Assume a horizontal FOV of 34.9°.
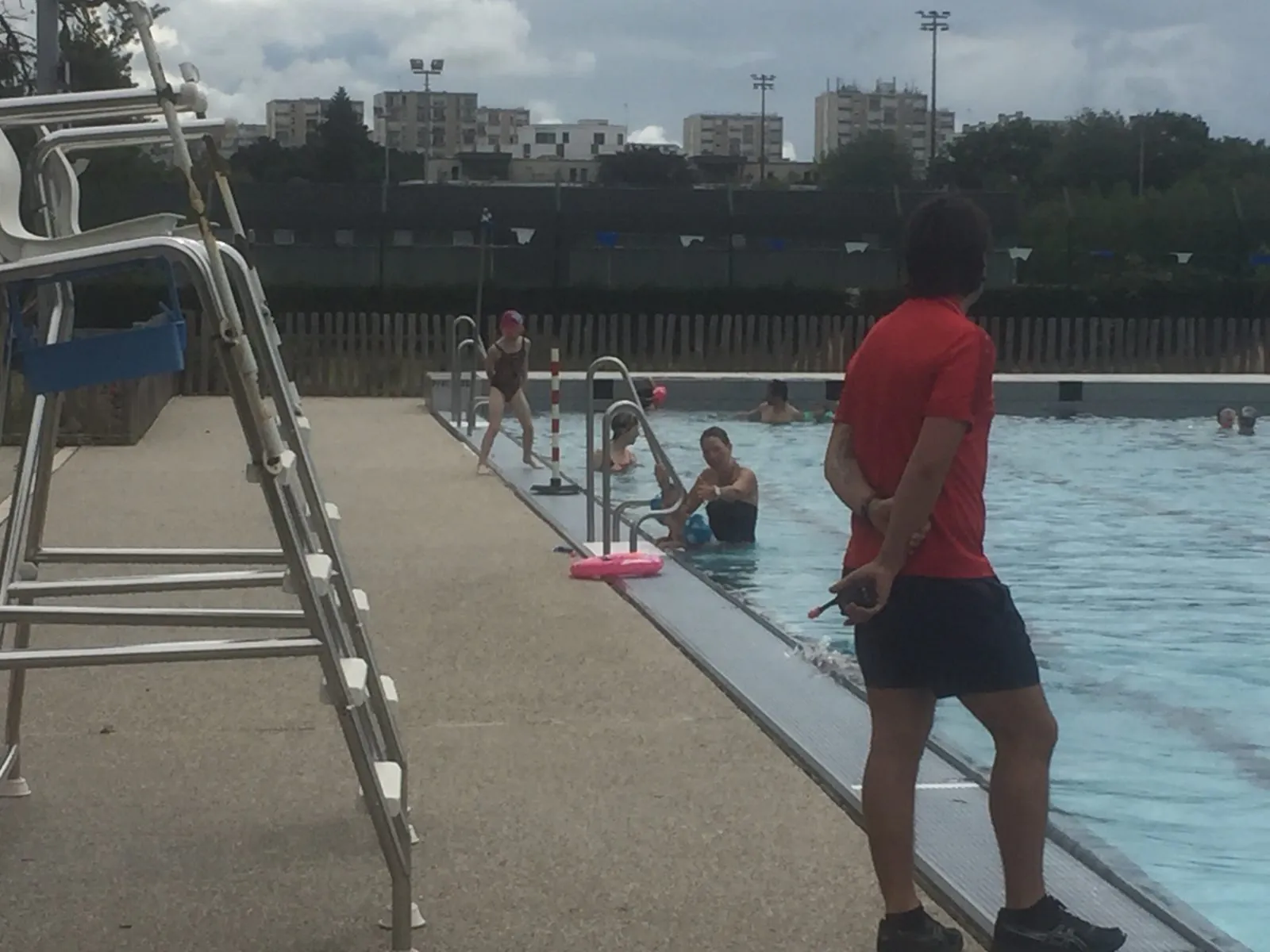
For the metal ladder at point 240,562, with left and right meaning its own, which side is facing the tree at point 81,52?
left

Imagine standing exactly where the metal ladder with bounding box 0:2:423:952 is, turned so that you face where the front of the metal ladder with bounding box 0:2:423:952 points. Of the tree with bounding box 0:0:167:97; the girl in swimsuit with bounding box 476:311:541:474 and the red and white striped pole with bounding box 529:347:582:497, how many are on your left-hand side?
3

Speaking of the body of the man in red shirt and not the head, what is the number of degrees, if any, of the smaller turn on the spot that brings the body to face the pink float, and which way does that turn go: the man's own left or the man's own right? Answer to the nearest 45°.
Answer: approximately 45° to the man's own left

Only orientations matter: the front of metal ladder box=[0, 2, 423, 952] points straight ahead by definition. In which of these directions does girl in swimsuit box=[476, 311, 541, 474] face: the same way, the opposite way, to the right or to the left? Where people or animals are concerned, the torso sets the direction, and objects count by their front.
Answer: to the right

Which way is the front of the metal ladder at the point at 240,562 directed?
to the viewer's right

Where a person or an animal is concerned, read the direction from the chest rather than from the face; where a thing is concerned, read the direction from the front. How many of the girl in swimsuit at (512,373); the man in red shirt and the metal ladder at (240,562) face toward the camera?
1

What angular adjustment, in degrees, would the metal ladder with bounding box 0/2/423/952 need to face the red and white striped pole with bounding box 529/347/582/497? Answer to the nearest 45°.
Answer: approximately 90° to its left

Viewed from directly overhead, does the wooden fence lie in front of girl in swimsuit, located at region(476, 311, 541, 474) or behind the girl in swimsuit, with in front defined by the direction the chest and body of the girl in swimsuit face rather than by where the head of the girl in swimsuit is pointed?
behind

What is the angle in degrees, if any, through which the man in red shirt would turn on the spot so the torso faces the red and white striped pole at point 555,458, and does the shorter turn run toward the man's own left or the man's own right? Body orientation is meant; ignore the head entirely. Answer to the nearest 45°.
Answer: approximately 45° to the man's own left

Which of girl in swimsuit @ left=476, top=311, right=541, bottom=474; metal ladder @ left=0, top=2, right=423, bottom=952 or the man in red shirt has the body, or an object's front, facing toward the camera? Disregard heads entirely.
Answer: the girl in swimsuit

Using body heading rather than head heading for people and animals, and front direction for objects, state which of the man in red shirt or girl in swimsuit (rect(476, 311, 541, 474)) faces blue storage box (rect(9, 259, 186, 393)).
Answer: the girl in swimsuit

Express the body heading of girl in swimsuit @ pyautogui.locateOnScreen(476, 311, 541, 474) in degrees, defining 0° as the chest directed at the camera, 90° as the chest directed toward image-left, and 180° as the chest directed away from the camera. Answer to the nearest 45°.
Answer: approximately 0°

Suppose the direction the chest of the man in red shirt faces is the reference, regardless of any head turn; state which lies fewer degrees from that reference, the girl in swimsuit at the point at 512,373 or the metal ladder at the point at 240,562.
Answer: the girl in swimsuit

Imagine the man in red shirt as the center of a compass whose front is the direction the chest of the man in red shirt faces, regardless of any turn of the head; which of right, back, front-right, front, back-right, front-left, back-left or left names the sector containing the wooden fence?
front-left

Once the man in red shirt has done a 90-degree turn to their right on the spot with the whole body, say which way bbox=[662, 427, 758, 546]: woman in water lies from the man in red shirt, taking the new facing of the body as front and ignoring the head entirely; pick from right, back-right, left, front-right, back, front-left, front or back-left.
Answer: back-left
